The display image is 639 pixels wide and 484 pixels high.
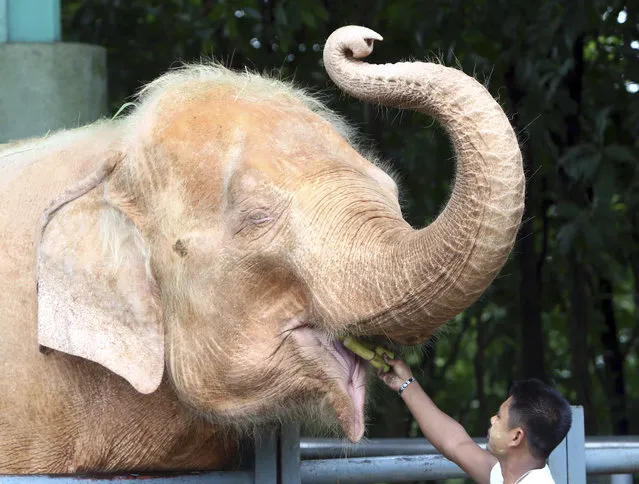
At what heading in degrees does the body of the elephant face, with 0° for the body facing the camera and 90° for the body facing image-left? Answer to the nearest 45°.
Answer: approximately 270°

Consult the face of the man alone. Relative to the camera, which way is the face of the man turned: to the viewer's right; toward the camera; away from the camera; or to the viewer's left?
to the viewer's left

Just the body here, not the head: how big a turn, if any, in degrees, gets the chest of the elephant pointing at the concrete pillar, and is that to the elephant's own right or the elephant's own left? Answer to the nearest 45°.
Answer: approximately 135° to the elephant's own left

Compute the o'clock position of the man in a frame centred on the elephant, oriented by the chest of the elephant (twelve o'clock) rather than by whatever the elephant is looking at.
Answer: The man is roughly at 1 o'clock from the elephant.

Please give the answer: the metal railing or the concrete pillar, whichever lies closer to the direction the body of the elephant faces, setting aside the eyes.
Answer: the metal railing
